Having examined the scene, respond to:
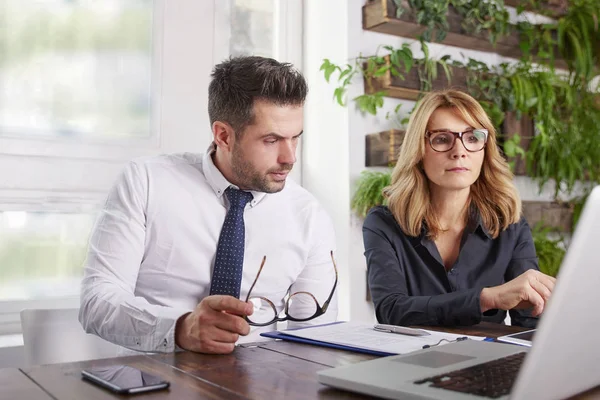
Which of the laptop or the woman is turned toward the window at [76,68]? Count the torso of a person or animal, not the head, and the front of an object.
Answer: the laptop

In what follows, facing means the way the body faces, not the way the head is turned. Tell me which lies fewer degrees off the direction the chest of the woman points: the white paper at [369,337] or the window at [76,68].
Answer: the white paper

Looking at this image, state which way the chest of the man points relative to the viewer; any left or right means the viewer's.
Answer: facing the viewer and to the right of the viewer

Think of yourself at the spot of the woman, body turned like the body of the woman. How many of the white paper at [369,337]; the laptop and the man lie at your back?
0

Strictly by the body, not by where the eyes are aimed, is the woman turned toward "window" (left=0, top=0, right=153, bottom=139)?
no

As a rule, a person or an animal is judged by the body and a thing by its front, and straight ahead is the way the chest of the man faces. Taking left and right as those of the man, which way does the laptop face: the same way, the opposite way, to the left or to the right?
the opposite way

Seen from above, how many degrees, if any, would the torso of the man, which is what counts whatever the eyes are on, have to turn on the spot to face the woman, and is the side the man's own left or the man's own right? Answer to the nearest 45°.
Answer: approximately 45° to the man's own left

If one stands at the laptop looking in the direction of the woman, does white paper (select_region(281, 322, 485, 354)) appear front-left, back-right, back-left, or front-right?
front-left

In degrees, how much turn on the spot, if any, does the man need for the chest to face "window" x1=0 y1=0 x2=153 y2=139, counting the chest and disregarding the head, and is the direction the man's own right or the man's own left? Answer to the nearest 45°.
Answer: approximately 180°

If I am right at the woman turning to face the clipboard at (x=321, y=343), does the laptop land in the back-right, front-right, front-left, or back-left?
front-left

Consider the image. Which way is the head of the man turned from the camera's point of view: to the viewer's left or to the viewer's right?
to the viewer's right

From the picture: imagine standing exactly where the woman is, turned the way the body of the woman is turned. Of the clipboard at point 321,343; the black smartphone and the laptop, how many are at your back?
0

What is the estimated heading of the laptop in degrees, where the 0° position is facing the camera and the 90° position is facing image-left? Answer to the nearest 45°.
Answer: approximately 135°

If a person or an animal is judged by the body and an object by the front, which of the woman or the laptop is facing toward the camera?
the woman

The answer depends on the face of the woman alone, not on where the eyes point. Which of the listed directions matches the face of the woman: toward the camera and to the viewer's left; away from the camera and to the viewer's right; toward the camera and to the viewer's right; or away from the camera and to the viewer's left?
toward the camera and to the viewer's right

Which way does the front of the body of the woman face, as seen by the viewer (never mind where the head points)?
toward the camera

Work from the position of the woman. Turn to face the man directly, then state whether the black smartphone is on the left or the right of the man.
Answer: left

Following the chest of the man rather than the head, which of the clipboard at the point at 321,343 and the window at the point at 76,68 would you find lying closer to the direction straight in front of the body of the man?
the clipboard
